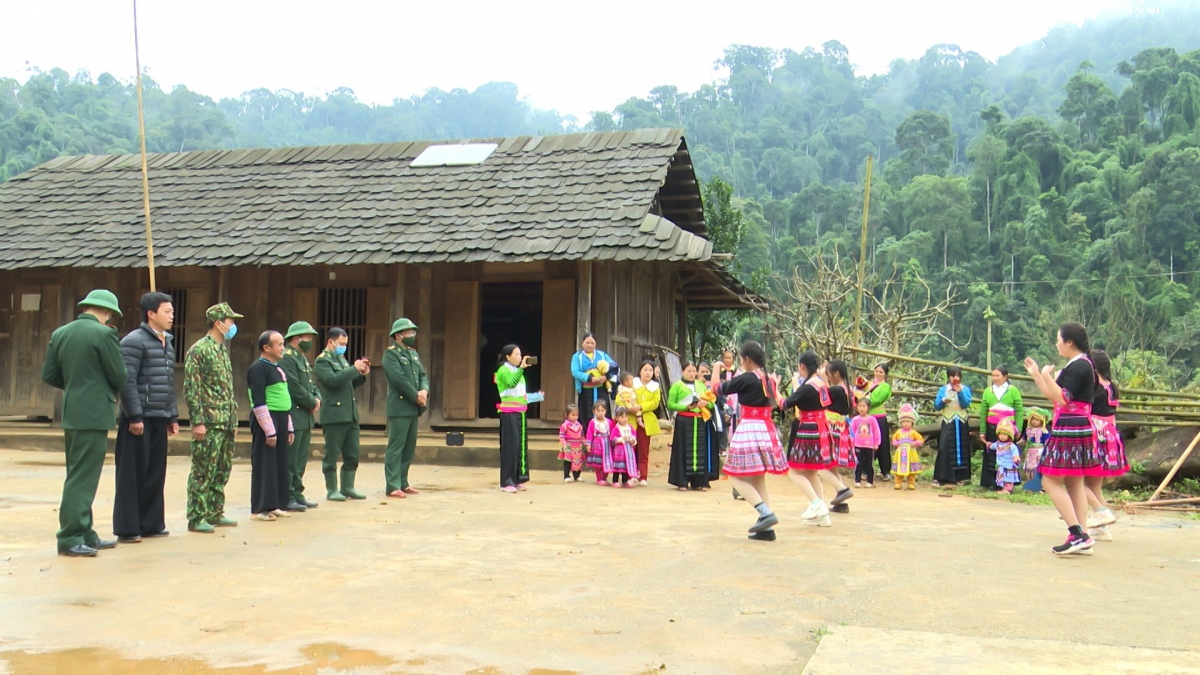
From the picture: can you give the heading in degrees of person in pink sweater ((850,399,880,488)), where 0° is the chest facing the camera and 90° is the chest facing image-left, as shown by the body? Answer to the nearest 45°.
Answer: approximately 0°

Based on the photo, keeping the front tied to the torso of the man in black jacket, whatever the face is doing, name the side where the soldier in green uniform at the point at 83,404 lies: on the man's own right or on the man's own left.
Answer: on the man's own right

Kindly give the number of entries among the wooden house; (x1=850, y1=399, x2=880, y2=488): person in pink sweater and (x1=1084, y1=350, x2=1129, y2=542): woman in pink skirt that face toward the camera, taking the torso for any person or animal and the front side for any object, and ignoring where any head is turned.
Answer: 2

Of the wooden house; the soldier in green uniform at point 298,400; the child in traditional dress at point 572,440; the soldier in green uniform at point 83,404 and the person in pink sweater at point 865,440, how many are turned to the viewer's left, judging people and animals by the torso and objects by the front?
0

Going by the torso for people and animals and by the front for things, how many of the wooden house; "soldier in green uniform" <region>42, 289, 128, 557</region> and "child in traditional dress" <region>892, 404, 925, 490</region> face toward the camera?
2

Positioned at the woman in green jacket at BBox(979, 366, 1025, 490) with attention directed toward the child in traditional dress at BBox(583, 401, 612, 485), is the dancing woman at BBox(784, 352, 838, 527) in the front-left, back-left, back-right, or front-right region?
front-left

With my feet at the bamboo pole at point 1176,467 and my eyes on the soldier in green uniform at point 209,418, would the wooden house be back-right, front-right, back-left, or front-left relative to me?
front-right

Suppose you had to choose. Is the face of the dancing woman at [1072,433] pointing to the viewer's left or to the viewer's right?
to the viewer's left

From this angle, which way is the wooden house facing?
toward the camera

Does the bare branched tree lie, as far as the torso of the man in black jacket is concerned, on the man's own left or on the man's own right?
on the man's own left

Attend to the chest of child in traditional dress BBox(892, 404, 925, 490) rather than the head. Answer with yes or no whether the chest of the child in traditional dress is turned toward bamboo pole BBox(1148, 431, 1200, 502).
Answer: no

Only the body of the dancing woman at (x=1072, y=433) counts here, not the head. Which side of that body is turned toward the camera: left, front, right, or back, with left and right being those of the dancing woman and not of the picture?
left

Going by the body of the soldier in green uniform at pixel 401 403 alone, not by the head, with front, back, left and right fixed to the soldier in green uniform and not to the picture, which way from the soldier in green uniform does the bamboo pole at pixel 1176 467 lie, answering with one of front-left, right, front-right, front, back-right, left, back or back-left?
front-left

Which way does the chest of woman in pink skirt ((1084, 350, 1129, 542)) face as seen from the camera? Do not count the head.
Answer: to the viewer's left

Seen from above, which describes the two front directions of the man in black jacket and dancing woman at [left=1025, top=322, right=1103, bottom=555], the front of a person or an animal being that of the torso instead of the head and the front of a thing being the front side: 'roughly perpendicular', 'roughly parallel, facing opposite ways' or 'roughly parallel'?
roughly parallel, facing opposite ways

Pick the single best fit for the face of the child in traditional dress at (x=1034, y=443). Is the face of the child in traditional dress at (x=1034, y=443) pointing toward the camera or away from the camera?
toward the camera

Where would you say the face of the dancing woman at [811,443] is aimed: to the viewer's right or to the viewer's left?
to the viewer's left
